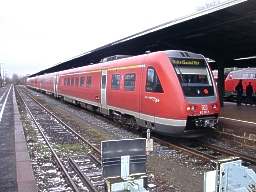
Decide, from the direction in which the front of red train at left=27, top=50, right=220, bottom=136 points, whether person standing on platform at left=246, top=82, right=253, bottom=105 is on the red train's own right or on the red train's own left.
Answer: on the red train's own left

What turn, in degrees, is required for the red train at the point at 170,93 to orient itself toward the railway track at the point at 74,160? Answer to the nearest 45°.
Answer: approximately 90° to its right

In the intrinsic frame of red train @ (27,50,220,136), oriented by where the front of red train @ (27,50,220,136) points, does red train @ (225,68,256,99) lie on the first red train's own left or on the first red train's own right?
on the first red train's own left
